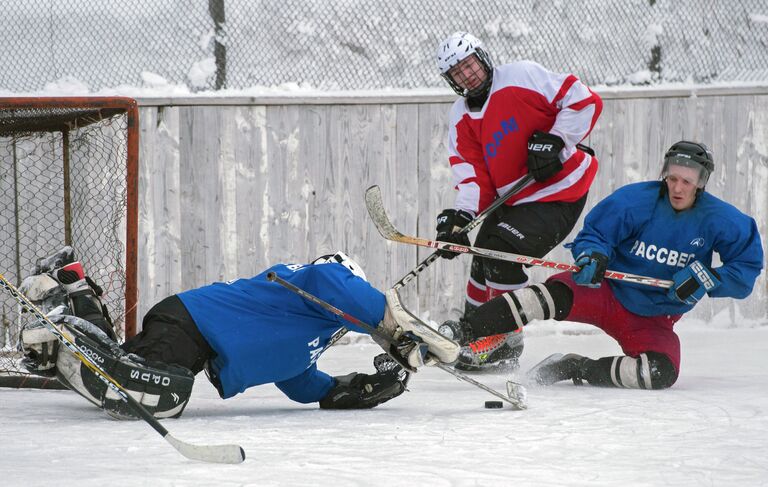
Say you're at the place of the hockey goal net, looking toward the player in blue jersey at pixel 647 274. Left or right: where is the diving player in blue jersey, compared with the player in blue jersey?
right

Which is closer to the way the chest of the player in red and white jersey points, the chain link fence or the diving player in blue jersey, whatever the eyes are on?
the diving player in blue jersey

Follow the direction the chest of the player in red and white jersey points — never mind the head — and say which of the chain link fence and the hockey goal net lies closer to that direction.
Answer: the hockey goal net

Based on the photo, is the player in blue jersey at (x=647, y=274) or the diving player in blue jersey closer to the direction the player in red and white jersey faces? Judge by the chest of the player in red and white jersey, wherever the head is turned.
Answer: the diving player in blue jersey

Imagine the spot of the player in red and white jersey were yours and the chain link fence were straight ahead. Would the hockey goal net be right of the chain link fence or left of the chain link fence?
left

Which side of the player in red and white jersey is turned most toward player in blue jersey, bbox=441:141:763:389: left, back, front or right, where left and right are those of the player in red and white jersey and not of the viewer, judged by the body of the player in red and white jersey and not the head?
left

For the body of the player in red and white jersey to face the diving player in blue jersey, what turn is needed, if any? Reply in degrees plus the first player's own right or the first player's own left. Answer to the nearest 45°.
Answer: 0° — they already face them

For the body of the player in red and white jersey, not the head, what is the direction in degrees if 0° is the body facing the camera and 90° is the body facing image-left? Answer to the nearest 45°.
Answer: approximately 45°

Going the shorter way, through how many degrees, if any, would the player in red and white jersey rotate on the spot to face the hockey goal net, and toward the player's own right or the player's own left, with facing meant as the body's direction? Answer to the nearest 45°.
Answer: approximately 45° to the player's own right

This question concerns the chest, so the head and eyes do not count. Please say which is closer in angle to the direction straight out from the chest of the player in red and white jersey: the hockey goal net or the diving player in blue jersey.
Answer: the diving player in blue jersey

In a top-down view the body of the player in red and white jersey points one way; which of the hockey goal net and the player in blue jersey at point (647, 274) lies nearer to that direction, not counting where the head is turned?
the hockey goal net
